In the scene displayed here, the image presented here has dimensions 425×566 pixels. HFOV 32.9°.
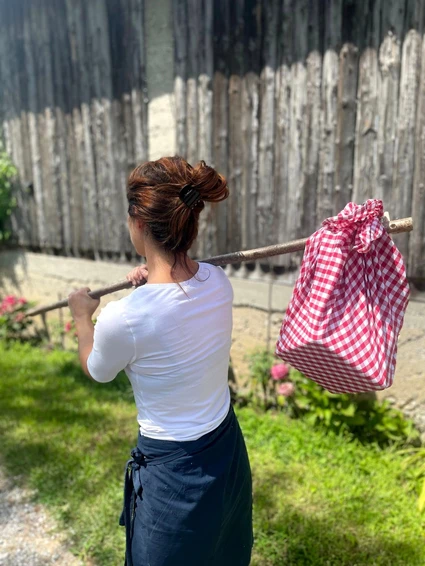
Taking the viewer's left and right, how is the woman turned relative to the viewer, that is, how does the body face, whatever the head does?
facing away from the viewer and to the left of the viewer

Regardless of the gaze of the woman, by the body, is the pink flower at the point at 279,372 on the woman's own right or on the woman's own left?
on the woman's own right

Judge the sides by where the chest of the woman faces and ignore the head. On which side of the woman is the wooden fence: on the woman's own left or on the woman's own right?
on the woman's own right

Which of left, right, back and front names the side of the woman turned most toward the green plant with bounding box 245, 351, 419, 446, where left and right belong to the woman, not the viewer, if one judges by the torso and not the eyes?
right

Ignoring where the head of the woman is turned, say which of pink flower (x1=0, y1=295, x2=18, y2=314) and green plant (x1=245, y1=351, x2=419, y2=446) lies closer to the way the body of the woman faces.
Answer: the pink flower

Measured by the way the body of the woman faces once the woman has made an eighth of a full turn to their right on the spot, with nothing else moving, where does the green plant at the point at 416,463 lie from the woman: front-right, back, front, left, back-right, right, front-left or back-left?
front-right

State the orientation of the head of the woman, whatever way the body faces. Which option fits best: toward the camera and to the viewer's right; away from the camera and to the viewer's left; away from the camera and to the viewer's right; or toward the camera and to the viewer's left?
away from the camera and to the viewer's left

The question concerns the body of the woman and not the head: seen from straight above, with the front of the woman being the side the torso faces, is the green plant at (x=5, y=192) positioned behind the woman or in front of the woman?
in front
